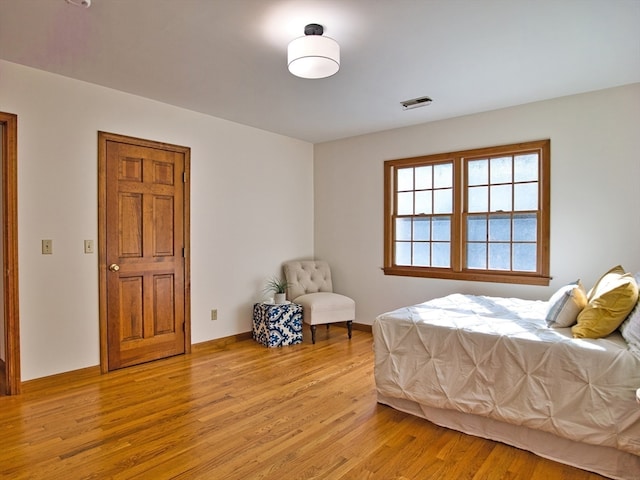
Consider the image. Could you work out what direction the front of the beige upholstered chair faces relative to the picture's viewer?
facing the viewer and to the right of the viewer

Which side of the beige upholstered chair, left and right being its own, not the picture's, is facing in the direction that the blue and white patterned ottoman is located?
right

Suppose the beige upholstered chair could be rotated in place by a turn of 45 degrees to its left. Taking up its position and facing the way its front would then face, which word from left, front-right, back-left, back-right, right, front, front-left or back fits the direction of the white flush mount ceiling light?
right

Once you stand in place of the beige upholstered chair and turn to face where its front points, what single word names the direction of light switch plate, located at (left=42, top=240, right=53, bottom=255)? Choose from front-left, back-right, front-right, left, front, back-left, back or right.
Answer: right

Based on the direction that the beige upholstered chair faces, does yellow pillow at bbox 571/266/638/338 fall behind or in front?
in front

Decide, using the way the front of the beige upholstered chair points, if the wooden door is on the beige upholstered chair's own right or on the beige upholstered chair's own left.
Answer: on the beige upholstered chair's own right

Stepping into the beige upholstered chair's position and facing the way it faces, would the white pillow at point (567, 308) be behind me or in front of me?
in front

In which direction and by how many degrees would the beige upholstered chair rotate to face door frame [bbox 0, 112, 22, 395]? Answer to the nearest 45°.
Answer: approximately 90° to its right

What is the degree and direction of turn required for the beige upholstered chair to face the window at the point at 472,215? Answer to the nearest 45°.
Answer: approximately 45° to its left

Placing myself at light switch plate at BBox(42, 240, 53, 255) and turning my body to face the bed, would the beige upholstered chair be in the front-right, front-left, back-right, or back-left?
front-left

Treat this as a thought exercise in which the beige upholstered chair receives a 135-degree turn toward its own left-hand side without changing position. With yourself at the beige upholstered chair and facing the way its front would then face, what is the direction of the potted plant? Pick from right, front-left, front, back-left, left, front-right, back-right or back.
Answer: left
